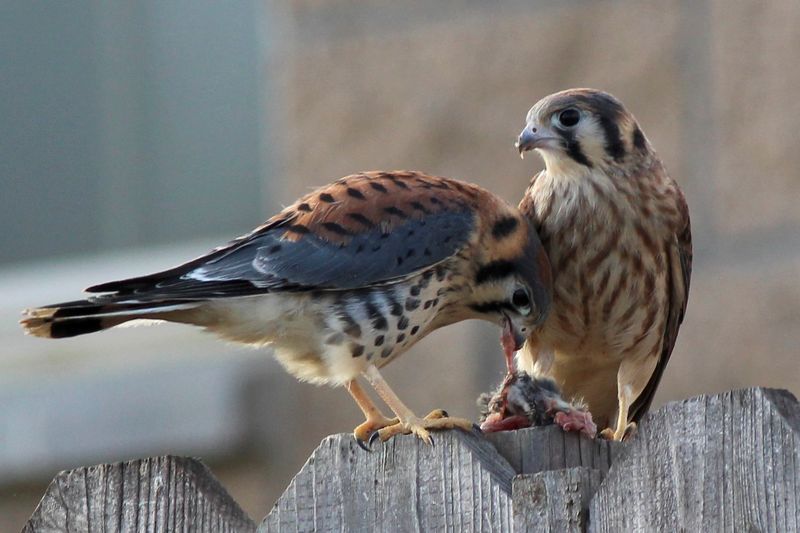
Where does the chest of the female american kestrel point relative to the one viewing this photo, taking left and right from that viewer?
facing the viewer and to the left of the viewer

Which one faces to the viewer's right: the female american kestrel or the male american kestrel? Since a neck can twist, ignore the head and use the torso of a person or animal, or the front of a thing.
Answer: the male american kestrel

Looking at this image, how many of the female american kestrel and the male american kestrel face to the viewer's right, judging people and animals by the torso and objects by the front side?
1

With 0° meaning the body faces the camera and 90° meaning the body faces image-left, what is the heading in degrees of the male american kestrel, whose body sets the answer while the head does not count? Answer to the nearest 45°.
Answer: approximately 270°
